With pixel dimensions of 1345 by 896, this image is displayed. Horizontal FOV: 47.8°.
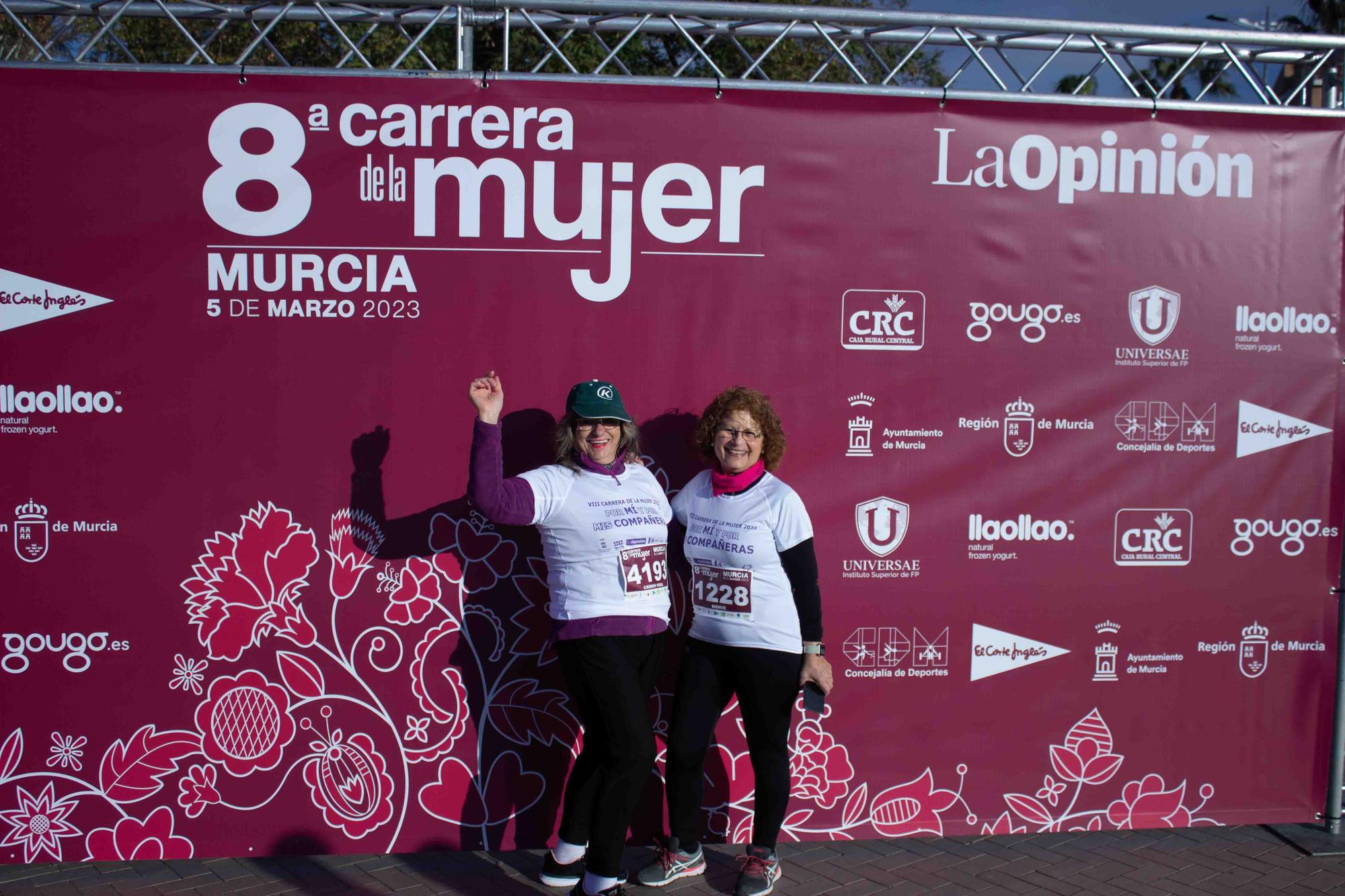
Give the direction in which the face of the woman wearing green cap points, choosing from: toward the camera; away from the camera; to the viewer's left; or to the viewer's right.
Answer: toward the camera

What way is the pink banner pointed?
toward the camera

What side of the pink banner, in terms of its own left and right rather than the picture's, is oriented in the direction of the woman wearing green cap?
front

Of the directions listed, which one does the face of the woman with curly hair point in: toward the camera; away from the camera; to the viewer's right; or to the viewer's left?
toward the camera
